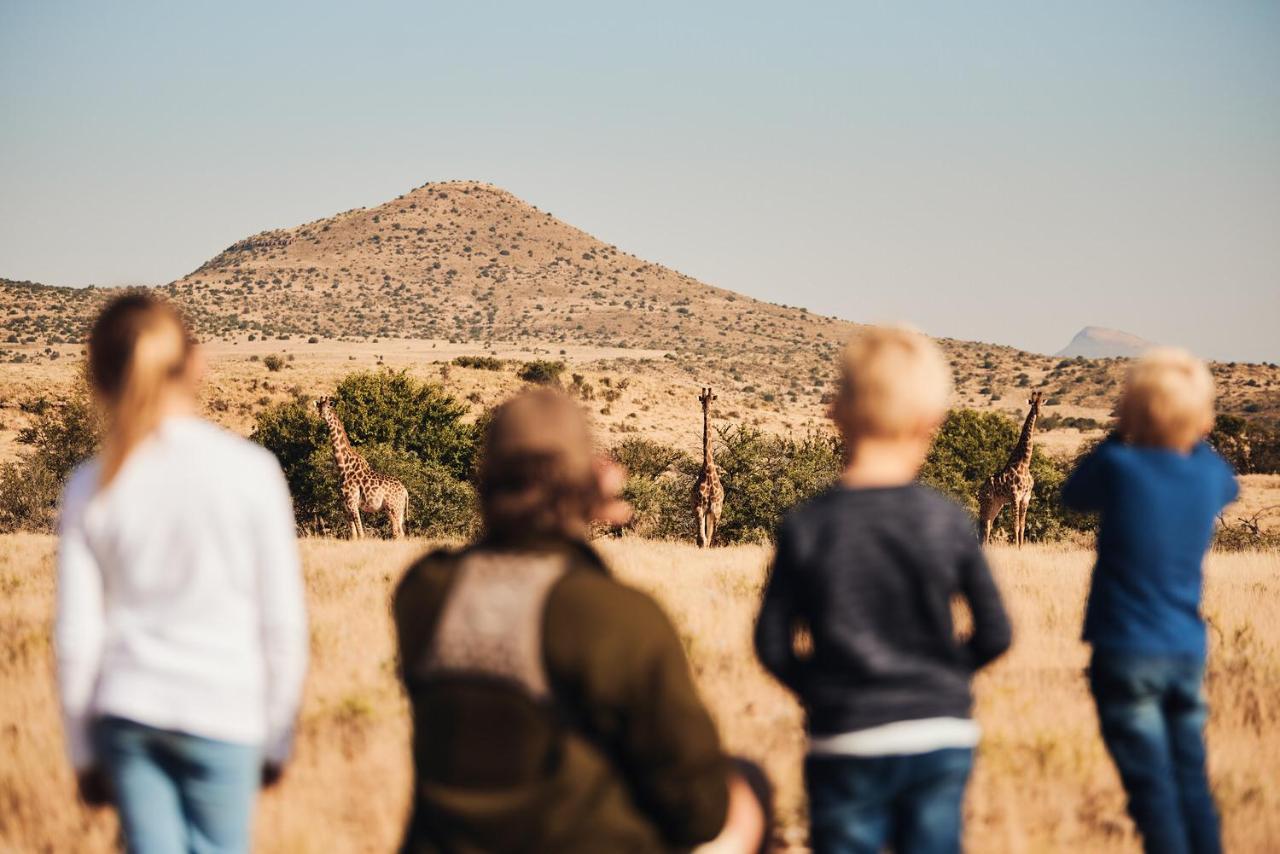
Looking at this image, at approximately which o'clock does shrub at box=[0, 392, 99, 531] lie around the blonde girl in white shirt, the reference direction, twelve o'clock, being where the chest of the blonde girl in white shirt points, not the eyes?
The shrub is roughly at 12 o'clock from the blonde girl in white shirt.

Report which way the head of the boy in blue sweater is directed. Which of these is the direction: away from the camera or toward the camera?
away from the camera

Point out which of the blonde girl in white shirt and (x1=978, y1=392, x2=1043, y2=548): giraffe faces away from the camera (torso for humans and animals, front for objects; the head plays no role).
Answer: the blonde girl in white shirt

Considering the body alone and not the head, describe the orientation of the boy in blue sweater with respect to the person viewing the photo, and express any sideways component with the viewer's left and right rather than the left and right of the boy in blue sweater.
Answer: facing away from the viewer

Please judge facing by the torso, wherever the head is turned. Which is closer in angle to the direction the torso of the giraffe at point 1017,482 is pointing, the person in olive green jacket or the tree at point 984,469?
the person in olive green jacket

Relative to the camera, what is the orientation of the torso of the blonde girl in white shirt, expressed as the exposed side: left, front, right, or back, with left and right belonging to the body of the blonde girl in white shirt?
back

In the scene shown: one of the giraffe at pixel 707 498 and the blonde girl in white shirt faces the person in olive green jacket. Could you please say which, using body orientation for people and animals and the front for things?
the giraffe

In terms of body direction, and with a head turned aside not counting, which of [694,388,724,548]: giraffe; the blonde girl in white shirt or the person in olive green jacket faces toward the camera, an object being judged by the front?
the giraffe

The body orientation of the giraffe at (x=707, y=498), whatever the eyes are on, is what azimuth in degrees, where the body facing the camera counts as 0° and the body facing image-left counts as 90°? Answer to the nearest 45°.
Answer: approximately 0°

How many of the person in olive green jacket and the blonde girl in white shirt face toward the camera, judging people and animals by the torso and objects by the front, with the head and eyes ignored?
0

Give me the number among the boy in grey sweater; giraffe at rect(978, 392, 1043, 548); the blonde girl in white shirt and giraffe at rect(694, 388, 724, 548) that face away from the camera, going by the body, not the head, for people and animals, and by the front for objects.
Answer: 2

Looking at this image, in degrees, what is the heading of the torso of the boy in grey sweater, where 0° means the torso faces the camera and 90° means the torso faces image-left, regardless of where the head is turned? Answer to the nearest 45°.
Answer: approximately 180°
